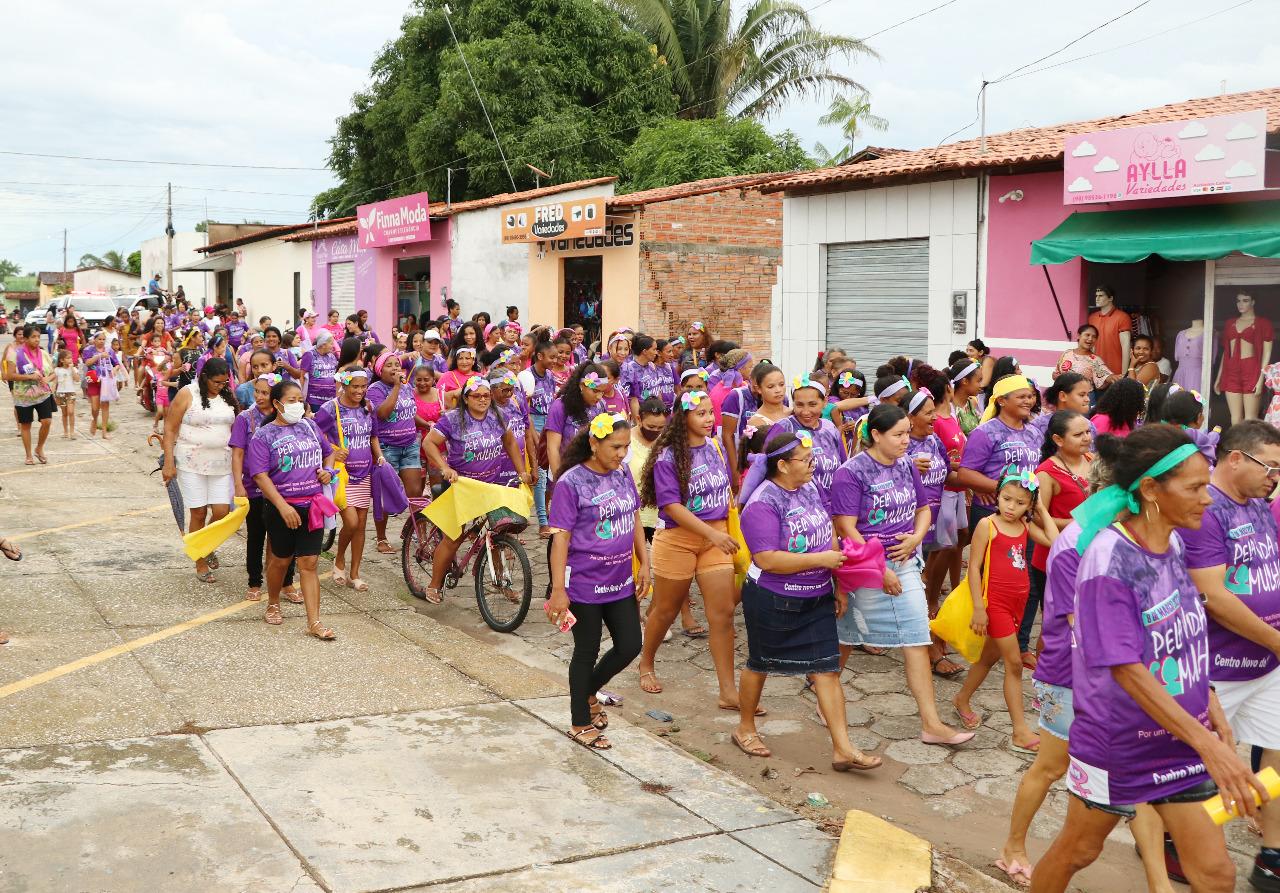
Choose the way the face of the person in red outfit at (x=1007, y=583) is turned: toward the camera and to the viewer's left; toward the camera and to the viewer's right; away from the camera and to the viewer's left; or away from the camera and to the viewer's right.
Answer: toward the camera and to the viewer's left

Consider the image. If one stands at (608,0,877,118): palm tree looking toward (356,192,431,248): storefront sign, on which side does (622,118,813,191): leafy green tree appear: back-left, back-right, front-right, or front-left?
front-left

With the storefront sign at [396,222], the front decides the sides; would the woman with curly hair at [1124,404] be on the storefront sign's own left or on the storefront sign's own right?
on the storefront sign's own left

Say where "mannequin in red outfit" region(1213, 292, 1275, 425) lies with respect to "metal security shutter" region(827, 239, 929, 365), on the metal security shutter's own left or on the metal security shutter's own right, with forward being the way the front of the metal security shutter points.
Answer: on the metal security shutter's own left

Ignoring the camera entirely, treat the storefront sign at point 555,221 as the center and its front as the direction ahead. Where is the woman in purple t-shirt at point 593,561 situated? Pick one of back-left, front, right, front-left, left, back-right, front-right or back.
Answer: front-left

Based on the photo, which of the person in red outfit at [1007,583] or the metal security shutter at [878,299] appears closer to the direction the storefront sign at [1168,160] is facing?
the person in red outfit

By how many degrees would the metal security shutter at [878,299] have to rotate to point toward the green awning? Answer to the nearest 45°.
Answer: approximately 90° to its left

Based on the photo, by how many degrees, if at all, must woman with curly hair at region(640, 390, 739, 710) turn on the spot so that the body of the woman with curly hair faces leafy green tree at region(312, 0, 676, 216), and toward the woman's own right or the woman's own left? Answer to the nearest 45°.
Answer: approximately 135° to the woman's own left

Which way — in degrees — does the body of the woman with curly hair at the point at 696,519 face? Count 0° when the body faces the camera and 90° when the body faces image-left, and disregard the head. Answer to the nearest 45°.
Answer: approximately 315°

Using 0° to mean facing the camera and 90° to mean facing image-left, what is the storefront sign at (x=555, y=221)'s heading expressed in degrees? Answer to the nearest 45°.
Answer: approximately 45°

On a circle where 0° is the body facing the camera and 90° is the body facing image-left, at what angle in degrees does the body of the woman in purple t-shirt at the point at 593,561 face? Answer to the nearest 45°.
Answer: approximately 315°
